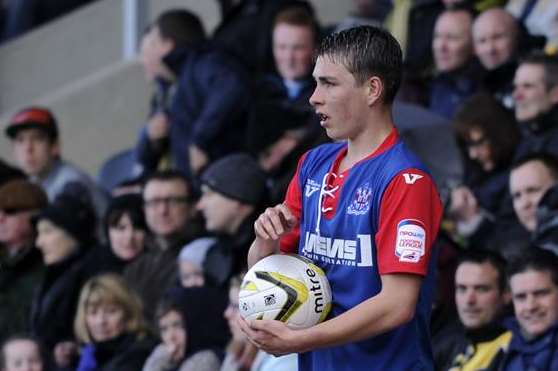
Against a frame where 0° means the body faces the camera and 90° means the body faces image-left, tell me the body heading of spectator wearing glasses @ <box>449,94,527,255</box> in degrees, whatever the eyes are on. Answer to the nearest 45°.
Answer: approximately 45°

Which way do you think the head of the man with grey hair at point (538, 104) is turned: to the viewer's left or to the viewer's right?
to the viewer's left

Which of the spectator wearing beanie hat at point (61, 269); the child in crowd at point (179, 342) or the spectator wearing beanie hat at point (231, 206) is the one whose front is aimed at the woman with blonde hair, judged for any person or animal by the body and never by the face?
the spectator wearing beanie hat at point (231, 206)

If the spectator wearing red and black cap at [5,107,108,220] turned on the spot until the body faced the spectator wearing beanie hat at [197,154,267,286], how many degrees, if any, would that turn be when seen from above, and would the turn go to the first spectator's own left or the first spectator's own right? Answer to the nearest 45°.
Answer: approximately 90° to the first spectator's own left

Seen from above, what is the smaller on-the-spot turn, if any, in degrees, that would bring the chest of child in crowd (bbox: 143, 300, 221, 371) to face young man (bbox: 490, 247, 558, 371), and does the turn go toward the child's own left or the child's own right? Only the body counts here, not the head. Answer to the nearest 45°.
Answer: approximately 90° to the child's own left

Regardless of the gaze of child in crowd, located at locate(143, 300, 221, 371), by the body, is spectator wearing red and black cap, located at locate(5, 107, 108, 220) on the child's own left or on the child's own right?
on the child's own right
